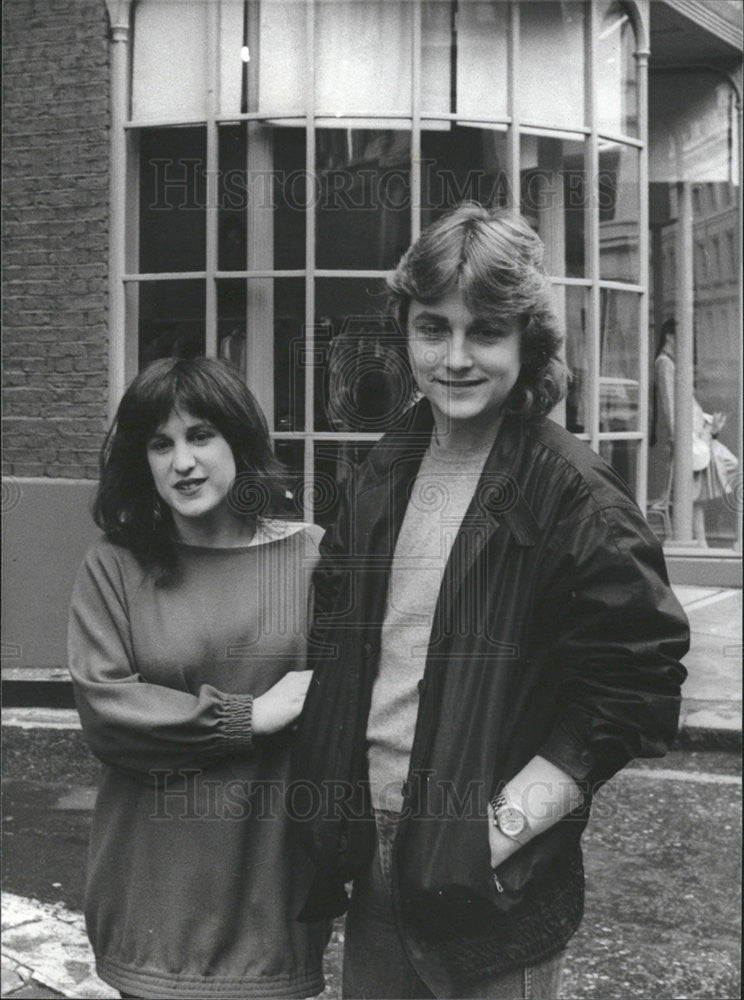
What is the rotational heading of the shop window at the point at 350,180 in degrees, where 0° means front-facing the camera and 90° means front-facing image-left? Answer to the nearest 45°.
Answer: approximately 0°

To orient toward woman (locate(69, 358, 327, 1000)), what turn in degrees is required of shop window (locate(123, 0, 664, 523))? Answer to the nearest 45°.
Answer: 0° — it already faces them

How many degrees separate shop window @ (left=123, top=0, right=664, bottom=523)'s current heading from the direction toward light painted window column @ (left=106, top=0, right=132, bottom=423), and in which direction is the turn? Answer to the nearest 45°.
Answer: approximately 45° to its right

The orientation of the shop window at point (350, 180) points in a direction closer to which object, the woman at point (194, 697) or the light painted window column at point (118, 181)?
the woman
